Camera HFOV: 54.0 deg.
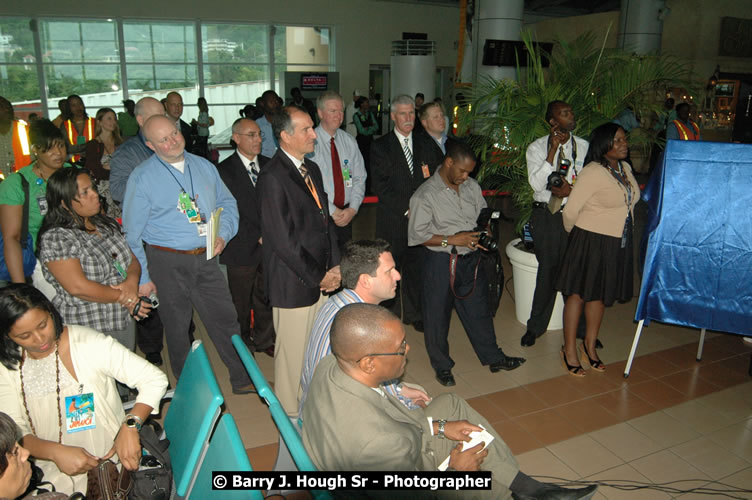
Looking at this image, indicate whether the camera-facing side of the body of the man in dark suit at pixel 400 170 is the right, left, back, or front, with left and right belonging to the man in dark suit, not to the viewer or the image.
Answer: front

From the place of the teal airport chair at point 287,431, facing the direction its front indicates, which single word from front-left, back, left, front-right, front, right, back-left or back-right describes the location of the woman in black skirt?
front-left

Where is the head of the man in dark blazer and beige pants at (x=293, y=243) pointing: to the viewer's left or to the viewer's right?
to the viewer's right

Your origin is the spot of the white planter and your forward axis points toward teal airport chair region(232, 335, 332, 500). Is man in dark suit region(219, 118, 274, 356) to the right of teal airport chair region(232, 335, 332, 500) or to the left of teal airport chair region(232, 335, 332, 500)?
right

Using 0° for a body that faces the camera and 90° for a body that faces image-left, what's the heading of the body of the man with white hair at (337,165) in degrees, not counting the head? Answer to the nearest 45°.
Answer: approximately 0°

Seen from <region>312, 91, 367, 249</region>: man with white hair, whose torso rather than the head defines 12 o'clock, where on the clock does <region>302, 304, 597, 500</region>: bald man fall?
The bald man is roughly at 12 o'clock from the man with white hair.

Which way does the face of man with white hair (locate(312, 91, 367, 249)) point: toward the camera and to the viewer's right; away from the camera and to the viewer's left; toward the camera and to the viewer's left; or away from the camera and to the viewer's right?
toward the camera and to the viewer's right

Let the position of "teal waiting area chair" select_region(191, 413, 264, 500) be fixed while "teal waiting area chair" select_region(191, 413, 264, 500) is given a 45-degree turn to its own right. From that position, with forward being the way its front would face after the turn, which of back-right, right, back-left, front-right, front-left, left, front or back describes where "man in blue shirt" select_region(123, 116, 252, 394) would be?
back-left

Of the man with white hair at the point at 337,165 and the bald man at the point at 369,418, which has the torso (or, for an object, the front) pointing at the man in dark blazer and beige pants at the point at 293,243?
the man with white hair

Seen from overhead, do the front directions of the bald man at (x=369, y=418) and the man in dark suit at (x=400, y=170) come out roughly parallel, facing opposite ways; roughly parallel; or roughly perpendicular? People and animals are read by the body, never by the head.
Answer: roughly perpendicular

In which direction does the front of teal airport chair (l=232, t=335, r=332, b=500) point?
to the viewer's right

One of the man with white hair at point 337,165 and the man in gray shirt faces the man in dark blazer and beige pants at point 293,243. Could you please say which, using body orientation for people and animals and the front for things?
the man with white hair

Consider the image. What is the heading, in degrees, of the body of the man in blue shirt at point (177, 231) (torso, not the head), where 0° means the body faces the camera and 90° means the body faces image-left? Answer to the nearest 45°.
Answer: approximately 315°

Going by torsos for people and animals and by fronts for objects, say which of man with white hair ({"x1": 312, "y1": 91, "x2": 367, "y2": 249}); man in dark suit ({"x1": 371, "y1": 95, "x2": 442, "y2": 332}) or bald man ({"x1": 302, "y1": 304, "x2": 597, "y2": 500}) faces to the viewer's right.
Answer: the bald man
